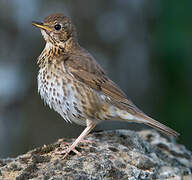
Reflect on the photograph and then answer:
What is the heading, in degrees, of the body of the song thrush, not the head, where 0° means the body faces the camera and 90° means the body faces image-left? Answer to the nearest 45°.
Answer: approximately 90°
